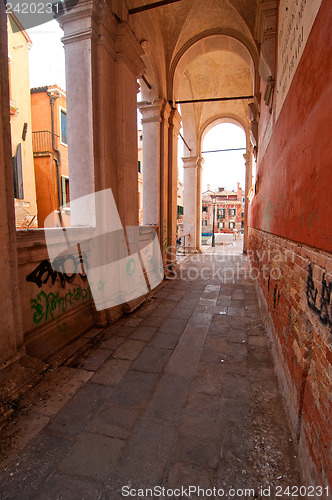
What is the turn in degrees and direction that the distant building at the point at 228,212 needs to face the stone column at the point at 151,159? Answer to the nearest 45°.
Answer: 0° — it already faces it

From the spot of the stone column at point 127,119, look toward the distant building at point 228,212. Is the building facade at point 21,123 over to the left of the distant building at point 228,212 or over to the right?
left

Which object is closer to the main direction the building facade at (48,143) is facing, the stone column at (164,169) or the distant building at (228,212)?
the stone column

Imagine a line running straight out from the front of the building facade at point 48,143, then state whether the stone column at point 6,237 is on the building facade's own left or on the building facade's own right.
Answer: on the building facade's own right

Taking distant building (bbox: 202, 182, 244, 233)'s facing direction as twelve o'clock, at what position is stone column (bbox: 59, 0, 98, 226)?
The stone column is roughly at 12 o'clock from the distant building.

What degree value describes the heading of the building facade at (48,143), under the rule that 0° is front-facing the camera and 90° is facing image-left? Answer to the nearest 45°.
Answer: approximately 315°

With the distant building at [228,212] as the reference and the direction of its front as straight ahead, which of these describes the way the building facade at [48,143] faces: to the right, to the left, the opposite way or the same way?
to the left

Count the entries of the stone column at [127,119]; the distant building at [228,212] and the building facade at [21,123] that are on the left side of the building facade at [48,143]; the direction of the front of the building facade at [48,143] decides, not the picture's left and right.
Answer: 1

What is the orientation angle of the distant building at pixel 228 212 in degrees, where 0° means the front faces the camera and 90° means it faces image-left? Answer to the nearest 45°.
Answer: approximately 0°

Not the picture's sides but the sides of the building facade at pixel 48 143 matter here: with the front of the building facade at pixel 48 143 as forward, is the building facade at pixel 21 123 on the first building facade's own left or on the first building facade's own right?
on the first building facade's own right

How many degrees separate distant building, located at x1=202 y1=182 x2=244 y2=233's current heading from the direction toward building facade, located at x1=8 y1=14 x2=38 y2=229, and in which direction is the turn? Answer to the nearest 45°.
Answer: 0° — it already faces it

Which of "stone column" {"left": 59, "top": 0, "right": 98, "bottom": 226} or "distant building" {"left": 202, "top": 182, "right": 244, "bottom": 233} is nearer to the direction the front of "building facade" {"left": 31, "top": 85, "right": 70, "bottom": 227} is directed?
the stone column

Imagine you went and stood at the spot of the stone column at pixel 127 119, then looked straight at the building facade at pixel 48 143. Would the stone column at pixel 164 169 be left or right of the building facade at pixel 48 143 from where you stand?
right
